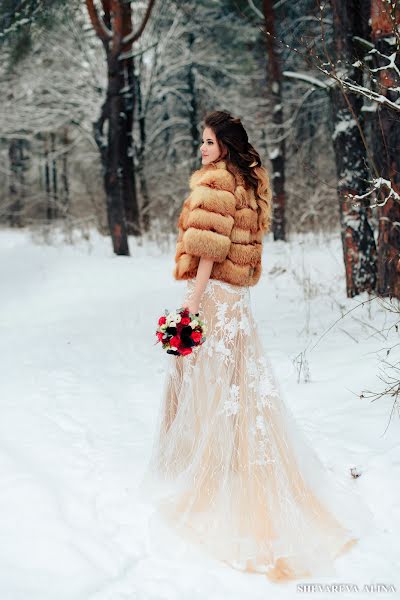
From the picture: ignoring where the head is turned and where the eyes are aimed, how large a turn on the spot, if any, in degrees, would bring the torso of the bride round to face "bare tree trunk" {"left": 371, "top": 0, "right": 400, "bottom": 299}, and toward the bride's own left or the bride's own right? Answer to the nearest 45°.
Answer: approximately 90° to the bride's own right

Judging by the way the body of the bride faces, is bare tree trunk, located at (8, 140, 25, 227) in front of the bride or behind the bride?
in front

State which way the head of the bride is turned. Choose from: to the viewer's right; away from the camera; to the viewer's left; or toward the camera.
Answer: to the viewer's left

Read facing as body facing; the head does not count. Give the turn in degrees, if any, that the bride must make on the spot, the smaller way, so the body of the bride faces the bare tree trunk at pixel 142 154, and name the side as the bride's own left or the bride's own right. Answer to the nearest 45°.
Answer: approximately 45° to the bride's own right

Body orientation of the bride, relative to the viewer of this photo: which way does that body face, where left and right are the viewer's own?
facing away from the viewer and to the left of the viewer

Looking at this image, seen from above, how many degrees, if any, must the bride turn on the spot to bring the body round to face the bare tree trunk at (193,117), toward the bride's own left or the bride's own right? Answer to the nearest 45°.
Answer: approximately 45° to the bride's own right

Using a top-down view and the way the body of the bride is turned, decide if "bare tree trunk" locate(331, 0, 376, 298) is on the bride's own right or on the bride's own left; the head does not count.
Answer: on the bride's own right

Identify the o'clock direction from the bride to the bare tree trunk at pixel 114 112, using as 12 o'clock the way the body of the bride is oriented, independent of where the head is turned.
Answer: The bare tree trunk is roughly at 1 o'clock from the bride.
